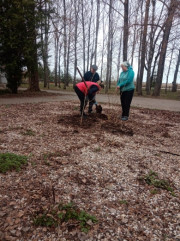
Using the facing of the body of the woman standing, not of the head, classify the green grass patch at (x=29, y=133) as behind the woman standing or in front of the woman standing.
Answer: in front

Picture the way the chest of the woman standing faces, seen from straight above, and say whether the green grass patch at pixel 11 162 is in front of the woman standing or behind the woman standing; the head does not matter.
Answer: in front

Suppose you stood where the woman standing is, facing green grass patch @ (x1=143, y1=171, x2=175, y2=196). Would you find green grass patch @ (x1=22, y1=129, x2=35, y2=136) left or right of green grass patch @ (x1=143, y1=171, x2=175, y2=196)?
right

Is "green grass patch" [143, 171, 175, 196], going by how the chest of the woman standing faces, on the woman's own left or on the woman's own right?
on the woman's own left

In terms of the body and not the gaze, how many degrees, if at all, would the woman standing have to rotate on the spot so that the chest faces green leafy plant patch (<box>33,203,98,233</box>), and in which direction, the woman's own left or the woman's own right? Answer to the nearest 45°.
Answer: approximately 45° to the woman's own left

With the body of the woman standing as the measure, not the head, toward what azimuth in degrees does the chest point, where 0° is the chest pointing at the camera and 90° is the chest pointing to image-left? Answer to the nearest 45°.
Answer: approximately 45°
